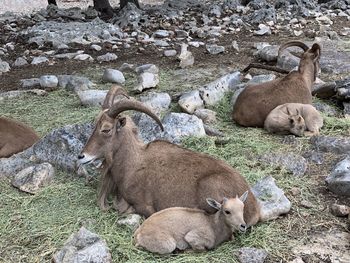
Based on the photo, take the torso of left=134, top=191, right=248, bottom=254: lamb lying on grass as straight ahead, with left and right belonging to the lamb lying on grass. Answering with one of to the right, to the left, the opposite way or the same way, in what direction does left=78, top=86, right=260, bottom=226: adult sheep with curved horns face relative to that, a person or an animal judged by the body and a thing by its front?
the opposite way

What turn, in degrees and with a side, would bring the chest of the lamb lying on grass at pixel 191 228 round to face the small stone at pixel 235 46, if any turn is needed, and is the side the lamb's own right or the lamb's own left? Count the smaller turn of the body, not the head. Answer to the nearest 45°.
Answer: approximately 90° to the lamb's own left

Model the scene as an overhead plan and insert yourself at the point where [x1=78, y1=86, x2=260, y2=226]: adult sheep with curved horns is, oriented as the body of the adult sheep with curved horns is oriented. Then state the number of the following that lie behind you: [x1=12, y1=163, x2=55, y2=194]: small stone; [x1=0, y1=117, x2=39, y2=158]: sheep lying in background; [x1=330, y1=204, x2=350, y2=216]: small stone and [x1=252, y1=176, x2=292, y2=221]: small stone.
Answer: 2

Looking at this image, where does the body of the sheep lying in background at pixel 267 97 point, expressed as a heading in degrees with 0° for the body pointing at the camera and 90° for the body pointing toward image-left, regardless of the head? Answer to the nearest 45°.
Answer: approximately 225°

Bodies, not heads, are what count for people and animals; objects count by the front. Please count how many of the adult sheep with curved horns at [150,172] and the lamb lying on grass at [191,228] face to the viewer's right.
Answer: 1

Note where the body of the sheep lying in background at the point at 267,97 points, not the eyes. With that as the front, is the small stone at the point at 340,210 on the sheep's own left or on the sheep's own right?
on the sheep's own right

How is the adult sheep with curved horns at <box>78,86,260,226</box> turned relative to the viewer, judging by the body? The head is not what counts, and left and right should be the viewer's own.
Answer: facing to the left of the viewer

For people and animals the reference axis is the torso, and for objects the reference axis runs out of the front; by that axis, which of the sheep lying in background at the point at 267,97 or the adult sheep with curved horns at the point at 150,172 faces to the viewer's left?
the adult sheep with curved horns

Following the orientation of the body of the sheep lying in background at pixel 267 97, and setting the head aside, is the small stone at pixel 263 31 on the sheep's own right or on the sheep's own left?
on the sheep's own left

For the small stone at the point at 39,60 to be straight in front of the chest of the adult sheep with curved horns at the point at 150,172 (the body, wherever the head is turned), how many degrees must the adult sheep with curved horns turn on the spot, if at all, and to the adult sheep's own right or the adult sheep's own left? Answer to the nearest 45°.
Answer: approximately 45° to the adult sheep's own right

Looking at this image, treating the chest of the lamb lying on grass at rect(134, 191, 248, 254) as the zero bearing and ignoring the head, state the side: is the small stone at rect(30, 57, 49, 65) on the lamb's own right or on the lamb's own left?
on the lamb's own left

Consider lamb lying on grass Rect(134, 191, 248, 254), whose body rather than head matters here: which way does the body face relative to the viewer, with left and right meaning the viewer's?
facing to the right of the viewer

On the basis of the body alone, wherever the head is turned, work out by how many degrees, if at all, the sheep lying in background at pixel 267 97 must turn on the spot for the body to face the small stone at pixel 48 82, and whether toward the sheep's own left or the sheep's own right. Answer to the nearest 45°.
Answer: approximately 135° to the sheep's own left
